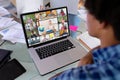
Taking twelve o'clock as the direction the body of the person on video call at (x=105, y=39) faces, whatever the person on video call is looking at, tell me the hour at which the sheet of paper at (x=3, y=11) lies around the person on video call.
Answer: The sheet of paper is roughly at 12 o'clock from the person on video call.

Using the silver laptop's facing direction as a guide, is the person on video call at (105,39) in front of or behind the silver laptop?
in front

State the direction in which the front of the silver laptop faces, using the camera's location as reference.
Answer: facing the viewer and to the right of the viewer

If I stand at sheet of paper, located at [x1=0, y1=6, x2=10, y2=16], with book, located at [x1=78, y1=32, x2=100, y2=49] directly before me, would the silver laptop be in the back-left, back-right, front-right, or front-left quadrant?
front-right

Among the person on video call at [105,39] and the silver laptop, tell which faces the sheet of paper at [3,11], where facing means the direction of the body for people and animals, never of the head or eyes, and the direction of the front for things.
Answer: the person on video call

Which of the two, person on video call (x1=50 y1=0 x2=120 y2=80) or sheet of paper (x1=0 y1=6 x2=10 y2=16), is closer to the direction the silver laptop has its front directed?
the person on video call

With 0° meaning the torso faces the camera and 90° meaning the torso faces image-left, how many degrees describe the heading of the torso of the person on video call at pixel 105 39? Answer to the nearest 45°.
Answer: approximately 135°

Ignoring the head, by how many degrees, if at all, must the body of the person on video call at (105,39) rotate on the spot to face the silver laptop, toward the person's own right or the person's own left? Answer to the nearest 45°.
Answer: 0° — they already face it

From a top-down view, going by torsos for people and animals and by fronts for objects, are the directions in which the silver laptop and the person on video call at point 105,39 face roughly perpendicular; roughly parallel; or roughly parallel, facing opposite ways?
roughly parallel, facing opposite ways
